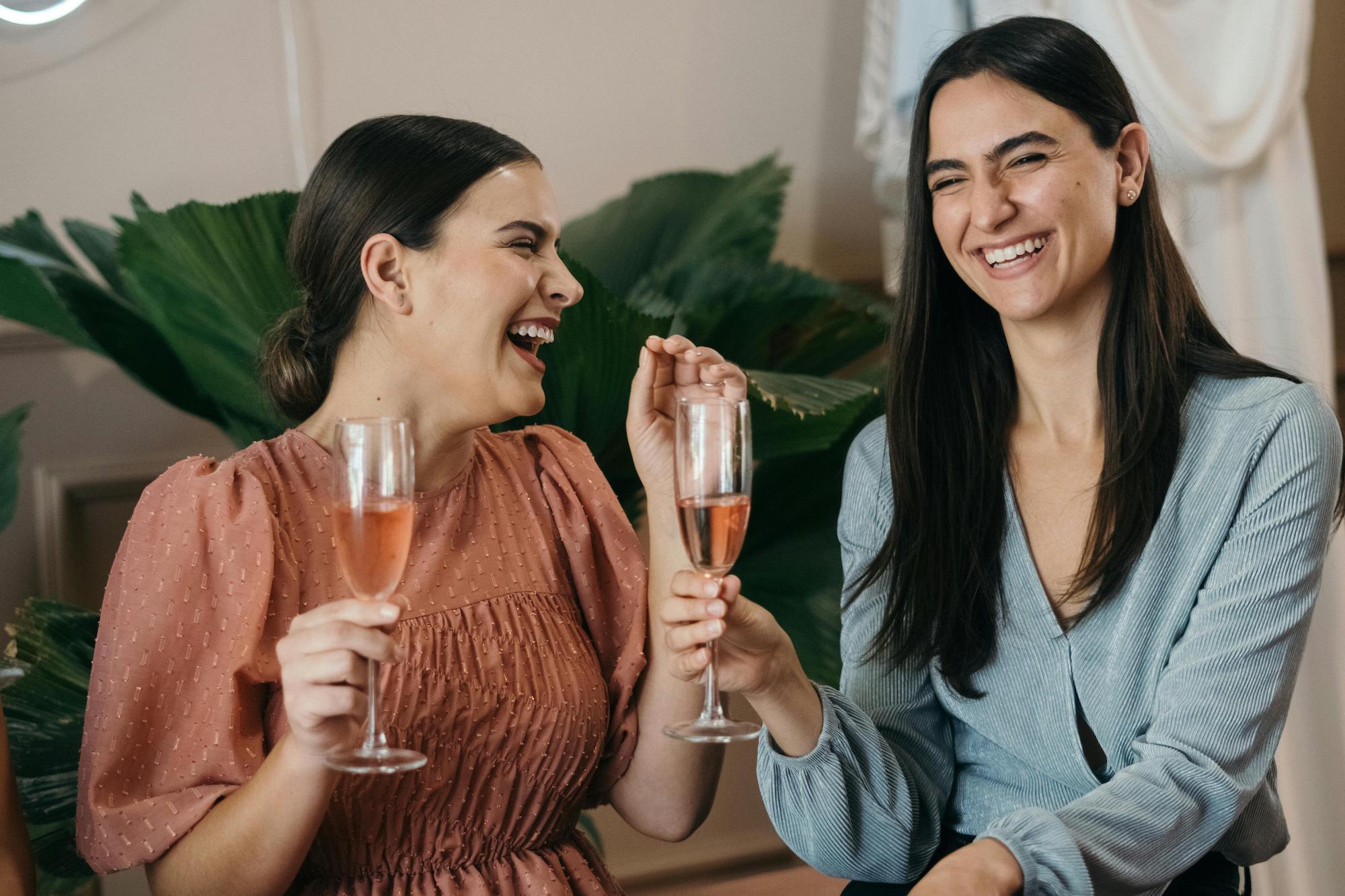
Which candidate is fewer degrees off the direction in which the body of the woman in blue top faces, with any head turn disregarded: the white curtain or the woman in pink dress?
the woman in pink dress

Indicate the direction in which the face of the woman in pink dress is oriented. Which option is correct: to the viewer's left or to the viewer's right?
to the viewer's right

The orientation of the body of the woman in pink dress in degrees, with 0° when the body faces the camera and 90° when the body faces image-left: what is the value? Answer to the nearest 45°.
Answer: approximately 315°

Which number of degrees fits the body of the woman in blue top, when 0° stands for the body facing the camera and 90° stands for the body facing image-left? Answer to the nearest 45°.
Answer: approximately 45°

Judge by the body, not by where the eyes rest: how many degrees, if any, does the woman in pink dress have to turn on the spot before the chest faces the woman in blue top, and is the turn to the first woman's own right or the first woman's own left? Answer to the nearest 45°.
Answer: approximately 45° to the first woman's own left

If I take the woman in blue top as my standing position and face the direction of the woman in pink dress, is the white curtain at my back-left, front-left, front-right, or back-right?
back-right

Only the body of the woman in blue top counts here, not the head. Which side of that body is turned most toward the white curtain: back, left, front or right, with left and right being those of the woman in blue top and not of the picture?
back

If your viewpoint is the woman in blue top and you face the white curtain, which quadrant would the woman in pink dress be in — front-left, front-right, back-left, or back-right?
back-left
